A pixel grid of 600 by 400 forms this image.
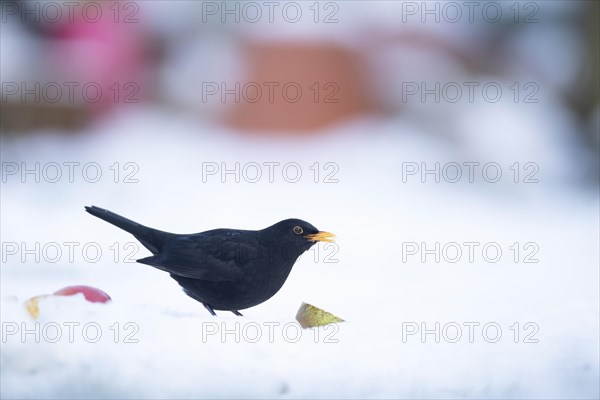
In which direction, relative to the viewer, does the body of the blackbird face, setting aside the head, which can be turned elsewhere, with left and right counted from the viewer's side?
facing to the right of the viewer
